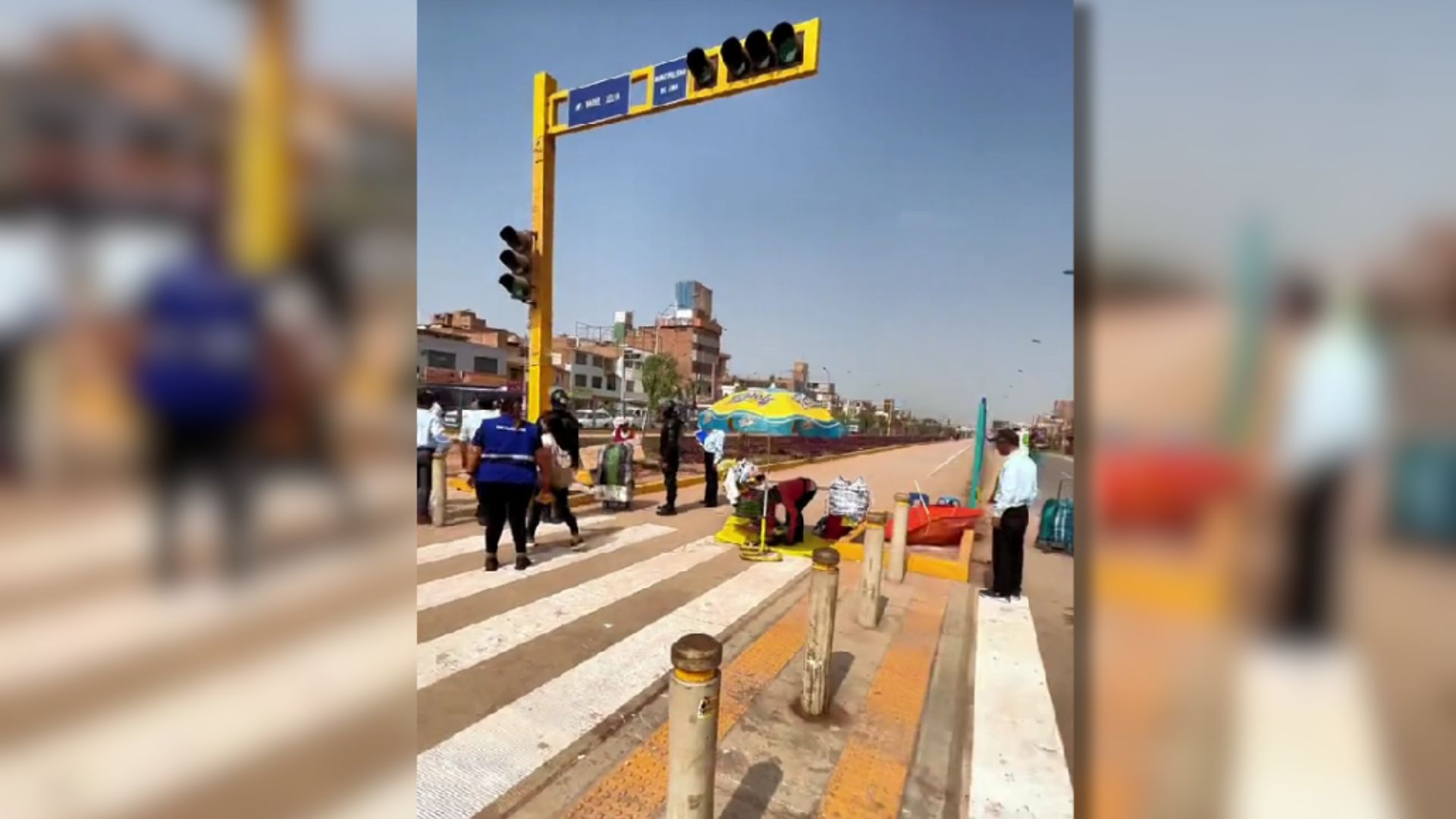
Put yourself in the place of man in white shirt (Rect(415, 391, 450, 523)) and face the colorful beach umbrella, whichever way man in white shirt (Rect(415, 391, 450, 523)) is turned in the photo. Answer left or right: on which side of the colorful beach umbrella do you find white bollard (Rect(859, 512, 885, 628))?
right

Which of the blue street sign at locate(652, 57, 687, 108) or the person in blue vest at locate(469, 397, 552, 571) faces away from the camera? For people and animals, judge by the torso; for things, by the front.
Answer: the person in blue vest

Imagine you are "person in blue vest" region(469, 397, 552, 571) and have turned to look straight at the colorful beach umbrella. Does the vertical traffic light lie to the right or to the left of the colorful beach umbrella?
left

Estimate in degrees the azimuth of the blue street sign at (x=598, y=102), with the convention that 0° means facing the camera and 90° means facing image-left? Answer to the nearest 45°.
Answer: approximately 45°

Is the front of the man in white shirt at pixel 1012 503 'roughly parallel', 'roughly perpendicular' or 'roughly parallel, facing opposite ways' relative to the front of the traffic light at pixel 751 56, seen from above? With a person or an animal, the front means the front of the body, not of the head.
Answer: roughly perpendicular

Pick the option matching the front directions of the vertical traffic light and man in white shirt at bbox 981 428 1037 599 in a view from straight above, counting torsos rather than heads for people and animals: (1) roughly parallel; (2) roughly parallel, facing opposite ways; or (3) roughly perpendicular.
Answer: roughly perpendicular

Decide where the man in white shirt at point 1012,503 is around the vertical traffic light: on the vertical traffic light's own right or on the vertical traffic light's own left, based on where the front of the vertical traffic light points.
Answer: on the vertical traffic light's own left

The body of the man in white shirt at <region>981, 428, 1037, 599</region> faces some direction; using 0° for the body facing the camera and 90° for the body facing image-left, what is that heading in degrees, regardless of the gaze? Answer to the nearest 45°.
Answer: approximately 90°

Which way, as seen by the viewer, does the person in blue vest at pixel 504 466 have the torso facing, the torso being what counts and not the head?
away from the camera
